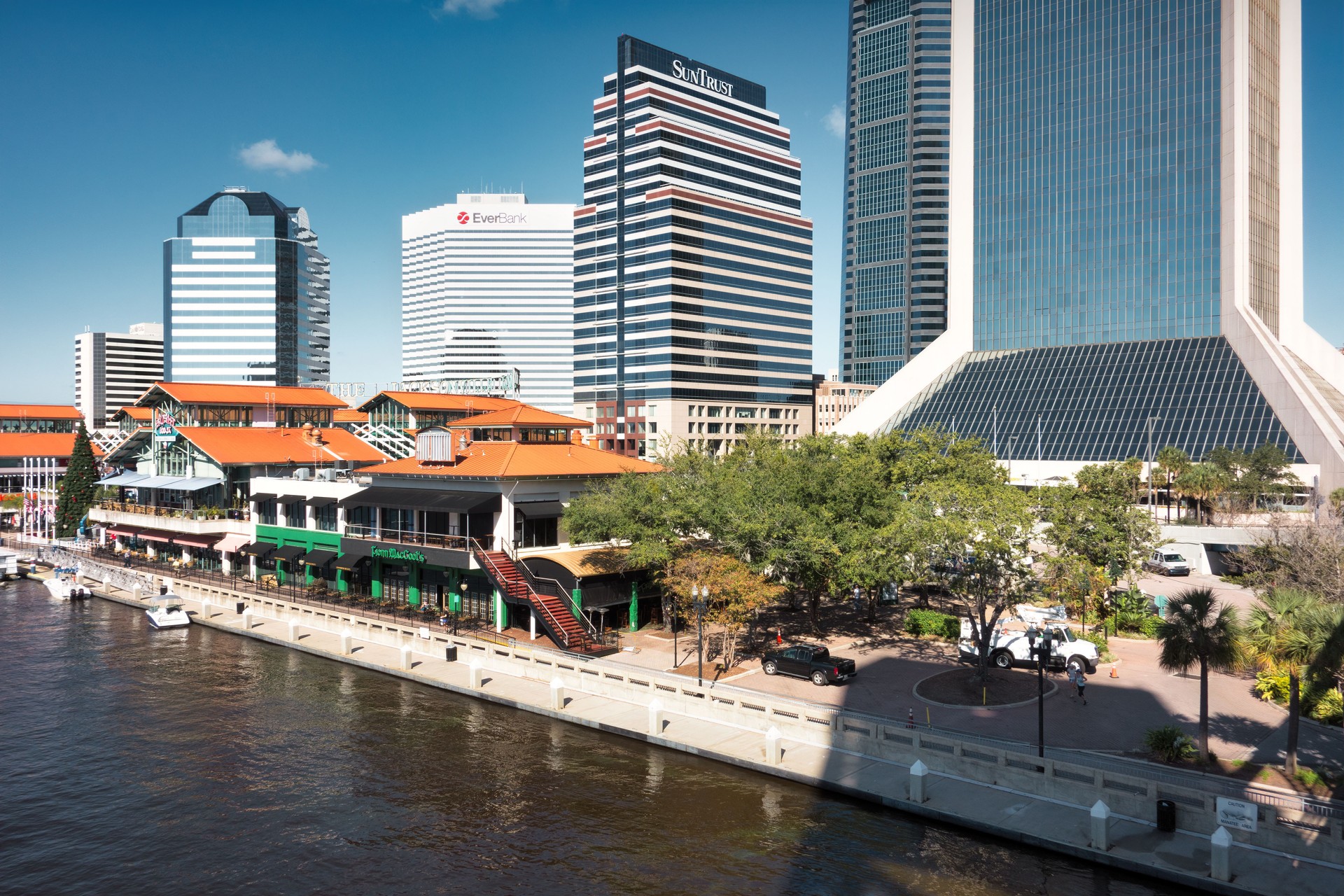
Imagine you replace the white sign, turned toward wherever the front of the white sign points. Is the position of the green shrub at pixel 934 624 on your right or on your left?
on your right

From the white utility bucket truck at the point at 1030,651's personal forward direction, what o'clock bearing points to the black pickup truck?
The black pickup truck is roughly at 5 o'clock from the white utility bucket truck.

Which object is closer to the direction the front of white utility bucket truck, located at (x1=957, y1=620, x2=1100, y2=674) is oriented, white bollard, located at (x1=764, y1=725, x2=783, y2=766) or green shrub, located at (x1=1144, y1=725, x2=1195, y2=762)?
the green shrub

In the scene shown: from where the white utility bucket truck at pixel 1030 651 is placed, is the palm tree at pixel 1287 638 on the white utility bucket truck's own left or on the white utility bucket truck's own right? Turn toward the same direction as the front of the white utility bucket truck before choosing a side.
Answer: on the white utility bucket truck's own right

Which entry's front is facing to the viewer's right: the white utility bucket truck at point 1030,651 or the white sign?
the white utility bucket truck

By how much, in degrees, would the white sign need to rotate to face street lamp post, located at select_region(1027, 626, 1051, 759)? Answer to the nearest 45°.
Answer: approximately 90° to its right

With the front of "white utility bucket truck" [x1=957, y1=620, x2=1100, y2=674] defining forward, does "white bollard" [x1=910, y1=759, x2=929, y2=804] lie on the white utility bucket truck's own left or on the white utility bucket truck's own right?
on the white utility bucket truck's own right

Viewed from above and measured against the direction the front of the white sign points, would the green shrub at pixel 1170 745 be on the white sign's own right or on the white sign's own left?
on the white sign's own right

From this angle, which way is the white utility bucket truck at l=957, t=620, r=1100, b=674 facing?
to the viewer's right

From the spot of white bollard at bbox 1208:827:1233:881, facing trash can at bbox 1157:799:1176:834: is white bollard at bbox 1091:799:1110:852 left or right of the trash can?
left

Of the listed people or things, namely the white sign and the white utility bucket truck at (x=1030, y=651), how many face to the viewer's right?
1
